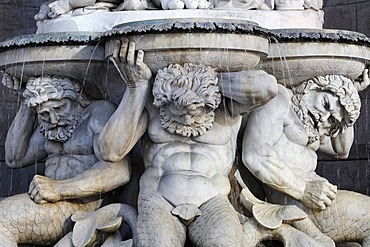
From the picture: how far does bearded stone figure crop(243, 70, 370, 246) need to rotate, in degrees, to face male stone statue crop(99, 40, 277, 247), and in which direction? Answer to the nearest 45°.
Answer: approximately 90° to its right

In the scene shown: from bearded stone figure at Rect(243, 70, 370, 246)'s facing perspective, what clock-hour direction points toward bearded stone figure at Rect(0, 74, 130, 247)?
bearded stone figure at Rect(0, 74, 130, 247) is roughly at 4 o'clock from bearded stone figure at Rect(243, 70, 370, 246).

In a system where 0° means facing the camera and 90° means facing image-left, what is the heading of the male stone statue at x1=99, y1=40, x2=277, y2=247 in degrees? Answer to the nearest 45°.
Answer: approximately 0°
